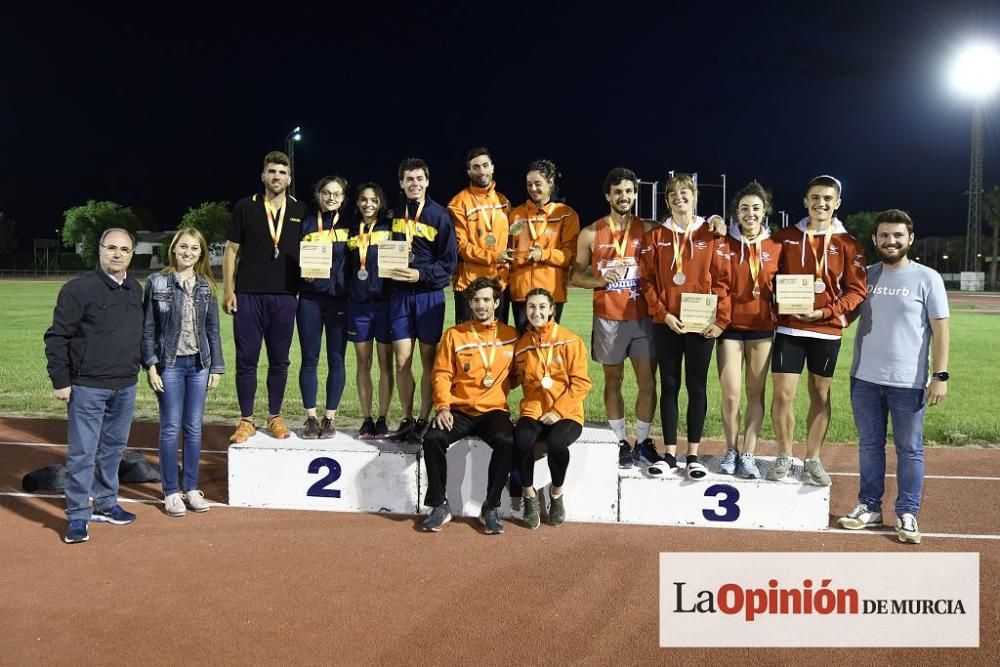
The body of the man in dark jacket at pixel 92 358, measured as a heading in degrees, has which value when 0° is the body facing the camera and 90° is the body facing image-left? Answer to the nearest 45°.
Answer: approximately 315°

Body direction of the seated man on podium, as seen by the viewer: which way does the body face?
toward the camera

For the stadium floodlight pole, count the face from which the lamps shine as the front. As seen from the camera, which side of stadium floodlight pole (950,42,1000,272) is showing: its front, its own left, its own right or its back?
front

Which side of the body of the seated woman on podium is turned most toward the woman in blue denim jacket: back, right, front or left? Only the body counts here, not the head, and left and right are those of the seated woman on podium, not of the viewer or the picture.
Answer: right

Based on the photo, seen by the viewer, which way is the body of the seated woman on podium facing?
toward the camera

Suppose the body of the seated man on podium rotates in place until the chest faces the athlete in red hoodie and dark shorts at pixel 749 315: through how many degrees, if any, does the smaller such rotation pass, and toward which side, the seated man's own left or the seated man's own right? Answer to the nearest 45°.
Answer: approximately 90° to the seated man's own left

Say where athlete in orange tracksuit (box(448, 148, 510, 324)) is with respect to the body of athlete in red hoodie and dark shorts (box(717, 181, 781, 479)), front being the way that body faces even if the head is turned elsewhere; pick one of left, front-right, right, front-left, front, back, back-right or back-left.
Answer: right
